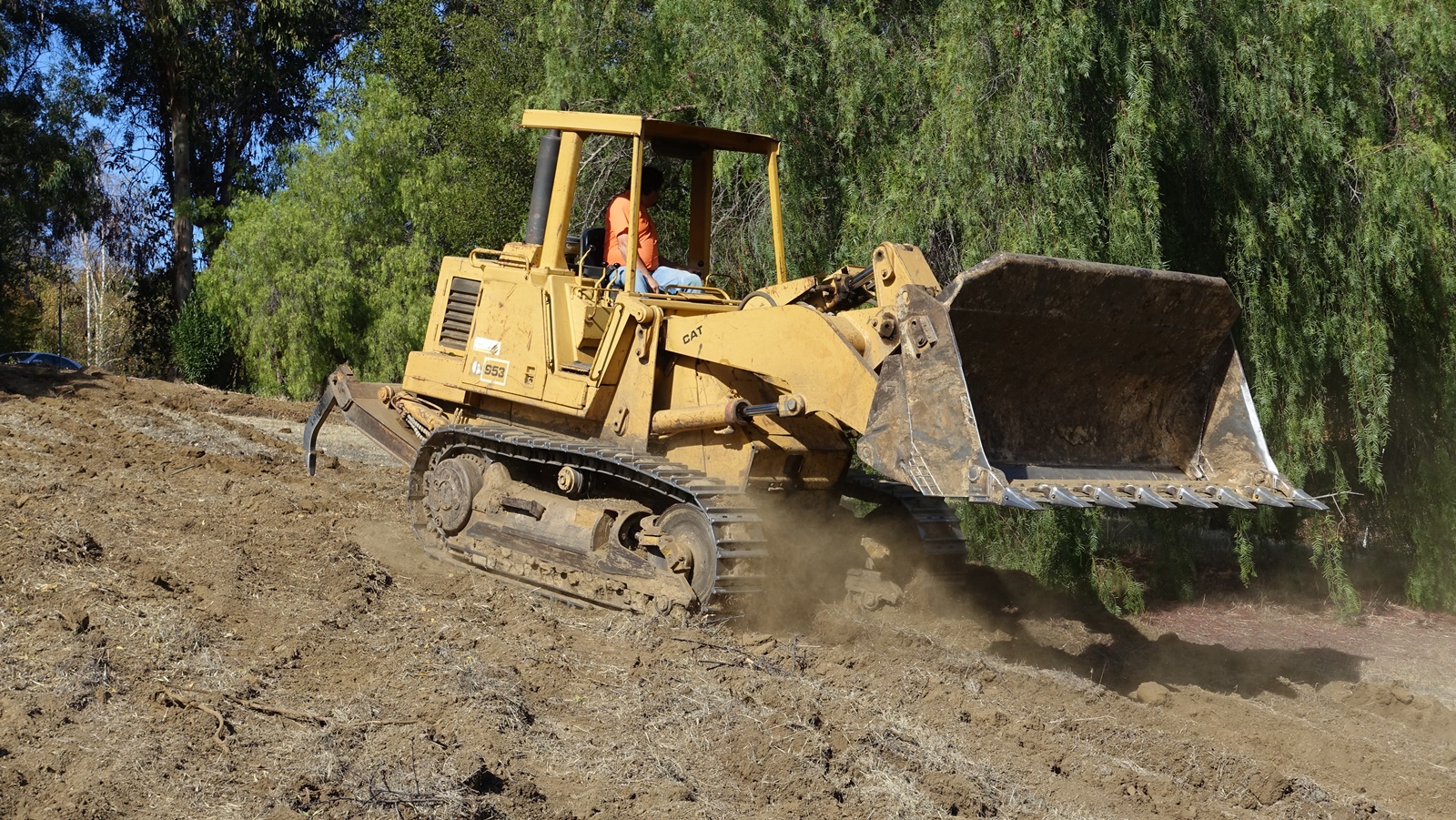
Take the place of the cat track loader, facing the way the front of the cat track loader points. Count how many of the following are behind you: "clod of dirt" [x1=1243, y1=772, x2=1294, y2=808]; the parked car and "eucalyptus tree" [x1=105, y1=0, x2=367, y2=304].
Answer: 2

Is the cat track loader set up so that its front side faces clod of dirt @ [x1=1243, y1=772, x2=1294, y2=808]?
yes

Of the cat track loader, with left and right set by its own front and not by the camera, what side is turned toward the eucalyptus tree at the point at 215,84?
back

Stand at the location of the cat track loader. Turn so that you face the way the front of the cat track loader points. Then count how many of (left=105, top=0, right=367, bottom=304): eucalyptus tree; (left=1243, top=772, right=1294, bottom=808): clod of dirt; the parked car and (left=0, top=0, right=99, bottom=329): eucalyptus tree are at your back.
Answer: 3

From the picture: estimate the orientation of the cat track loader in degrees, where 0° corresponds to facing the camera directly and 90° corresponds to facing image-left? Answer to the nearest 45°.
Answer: approximately 315°

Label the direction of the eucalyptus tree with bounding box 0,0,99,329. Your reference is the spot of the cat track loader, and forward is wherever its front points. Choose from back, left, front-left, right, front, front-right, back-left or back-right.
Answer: back

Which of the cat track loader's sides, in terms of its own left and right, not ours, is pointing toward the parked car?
back

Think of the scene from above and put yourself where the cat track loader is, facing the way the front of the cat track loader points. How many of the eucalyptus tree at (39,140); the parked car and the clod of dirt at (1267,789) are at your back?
2

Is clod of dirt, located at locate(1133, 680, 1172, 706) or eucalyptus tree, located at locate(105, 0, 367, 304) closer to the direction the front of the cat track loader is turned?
the clod of dirt

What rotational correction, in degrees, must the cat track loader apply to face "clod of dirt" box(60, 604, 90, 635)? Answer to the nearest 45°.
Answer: approximately 90° to its right
